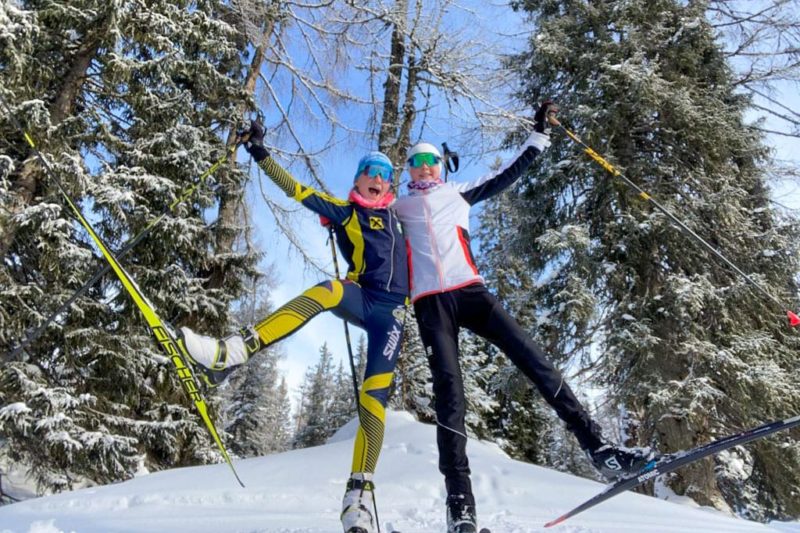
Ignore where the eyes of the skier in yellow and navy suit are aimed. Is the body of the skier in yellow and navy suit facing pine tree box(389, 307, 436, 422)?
no

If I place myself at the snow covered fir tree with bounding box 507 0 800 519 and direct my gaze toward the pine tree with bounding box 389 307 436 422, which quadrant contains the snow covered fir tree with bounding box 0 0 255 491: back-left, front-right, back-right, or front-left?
front-left

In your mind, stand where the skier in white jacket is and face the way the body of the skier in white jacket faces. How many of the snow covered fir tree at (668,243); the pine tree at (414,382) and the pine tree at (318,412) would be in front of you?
0

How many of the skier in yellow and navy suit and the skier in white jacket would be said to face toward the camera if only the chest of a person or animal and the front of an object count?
2

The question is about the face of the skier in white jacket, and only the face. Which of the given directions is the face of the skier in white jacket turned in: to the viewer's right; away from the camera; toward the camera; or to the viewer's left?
toward the camera

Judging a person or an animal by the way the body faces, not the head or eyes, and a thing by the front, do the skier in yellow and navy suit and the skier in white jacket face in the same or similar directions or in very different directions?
same or similar directions

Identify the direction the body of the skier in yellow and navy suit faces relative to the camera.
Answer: toward the camera

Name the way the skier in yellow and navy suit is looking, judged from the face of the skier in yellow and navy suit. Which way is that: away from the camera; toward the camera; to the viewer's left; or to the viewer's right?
toward the camera

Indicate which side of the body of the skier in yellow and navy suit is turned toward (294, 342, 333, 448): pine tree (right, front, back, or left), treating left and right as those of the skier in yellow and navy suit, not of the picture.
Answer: back

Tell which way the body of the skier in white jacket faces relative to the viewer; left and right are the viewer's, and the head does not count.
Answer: facing the viewer

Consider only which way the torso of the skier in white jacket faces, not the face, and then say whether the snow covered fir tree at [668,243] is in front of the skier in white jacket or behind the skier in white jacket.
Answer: behind

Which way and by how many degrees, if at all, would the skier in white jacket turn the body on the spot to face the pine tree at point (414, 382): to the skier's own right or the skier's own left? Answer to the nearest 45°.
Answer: approximately 180°

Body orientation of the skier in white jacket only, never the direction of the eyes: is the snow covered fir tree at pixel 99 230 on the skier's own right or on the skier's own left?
on the skier's own right
